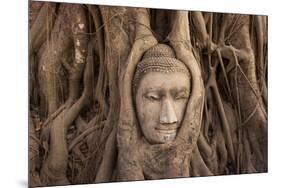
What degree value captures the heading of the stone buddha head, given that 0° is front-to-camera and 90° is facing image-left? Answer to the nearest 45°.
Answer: approximately 315°
